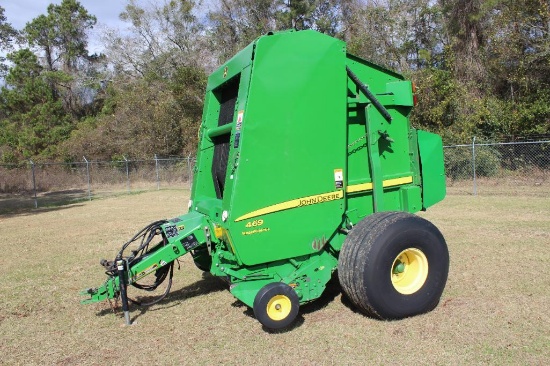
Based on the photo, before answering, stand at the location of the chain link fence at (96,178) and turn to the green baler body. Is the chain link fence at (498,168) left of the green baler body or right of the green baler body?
left

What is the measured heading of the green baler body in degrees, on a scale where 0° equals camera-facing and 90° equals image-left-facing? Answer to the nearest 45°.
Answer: approximately 45°

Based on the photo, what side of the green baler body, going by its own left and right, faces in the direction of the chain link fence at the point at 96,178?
right

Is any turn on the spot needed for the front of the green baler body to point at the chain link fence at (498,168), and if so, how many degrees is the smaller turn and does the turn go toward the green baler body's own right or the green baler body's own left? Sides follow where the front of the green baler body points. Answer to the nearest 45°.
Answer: approximately 180°
